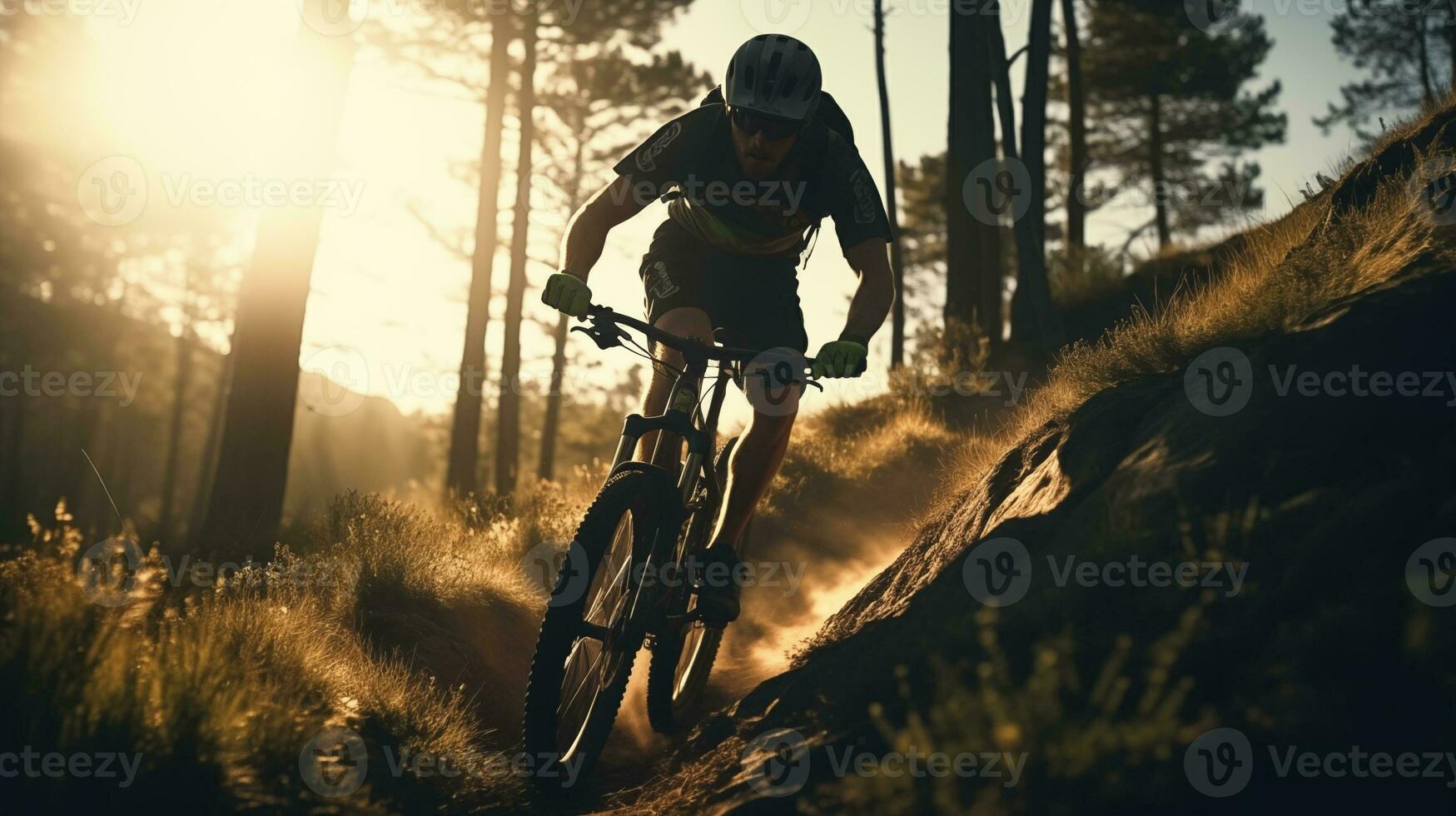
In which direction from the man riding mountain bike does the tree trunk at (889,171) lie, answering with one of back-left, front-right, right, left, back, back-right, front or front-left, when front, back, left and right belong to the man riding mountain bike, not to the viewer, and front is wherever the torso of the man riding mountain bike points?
back

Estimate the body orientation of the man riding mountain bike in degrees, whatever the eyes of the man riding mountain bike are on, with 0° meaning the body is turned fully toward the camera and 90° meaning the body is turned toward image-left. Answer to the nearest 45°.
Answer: approximately 0°

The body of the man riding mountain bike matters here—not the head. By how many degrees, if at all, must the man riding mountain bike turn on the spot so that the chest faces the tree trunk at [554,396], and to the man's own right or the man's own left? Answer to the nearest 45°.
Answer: approximately 180°

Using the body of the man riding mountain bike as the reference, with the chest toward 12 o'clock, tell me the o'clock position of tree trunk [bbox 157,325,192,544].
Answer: The tree trunk is roughly at 5 o'clock from the man riding mountain bike.
